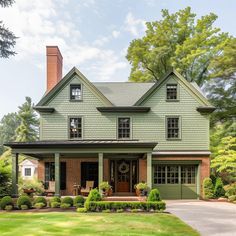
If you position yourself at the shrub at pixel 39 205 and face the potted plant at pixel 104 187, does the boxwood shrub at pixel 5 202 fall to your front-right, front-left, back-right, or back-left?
back-left

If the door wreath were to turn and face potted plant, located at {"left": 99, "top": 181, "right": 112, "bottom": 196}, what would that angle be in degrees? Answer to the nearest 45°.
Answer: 0° — it already faces it

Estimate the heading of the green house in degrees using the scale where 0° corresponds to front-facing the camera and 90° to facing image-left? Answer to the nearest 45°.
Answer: approximately 0°

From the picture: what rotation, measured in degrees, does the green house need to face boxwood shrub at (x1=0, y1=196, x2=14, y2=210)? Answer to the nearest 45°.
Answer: approximately 45° to its right
